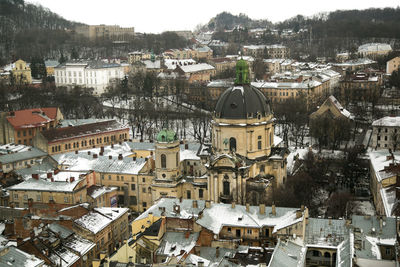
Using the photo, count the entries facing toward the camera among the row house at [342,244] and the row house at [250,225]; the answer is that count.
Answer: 2

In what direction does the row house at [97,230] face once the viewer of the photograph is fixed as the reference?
facing the viewer and to the right of the viewer

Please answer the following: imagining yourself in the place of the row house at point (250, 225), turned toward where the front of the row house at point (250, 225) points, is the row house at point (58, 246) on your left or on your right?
on your right

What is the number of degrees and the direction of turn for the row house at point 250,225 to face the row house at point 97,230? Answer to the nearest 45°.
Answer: approximately 90° to its right

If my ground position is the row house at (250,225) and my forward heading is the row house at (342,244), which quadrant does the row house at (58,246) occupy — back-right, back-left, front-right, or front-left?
back-right

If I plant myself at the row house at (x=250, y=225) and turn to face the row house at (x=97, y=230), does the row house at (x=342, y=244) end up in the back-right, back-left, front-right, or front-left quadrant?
back-left

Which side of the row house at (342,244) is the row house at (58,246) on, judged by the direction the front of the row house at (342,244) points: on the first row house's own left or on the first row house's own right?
on the first row house's own right

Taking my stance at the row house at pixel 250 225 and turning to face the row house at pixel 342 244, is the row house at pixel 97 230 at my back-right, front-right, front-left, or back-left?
back-right

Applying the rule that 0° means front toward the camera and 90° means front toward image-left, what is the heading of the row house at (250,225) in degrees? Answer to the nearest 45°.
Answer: approximately 0°

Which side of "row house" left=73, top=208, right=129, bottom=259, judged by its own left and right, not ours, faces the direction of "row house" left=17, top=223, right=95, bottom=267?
right
